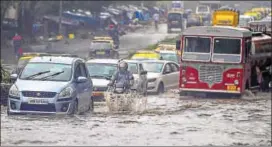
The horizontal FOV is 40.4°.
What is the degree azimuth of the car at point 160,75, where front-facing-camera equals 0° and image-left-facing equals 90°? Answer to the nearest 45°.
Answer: approximately 45°

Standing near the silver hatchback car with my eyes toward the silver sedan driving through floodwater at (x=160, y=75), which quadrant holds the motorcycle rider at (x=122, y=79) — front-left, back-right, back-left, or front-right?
front-right

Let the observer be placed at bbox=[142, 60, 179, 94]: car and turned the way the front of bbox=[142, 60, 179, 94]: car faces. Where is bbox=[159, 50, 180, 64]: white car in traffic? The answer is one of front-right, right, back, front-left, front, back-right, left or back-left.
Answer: back-right

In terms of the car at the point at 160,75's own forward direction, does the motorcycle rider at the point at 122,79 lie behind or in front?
in front

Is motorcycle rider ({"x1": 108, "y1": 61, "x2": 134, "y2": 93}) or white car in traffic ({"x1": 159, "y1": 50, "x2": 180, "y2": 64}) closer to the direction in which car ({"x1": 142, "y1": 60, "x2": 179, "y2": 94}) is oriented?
the motorcycle rider

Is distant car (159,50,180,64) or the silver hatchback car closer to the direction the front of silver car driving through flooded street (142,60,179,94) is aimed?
the silver hatchback car
